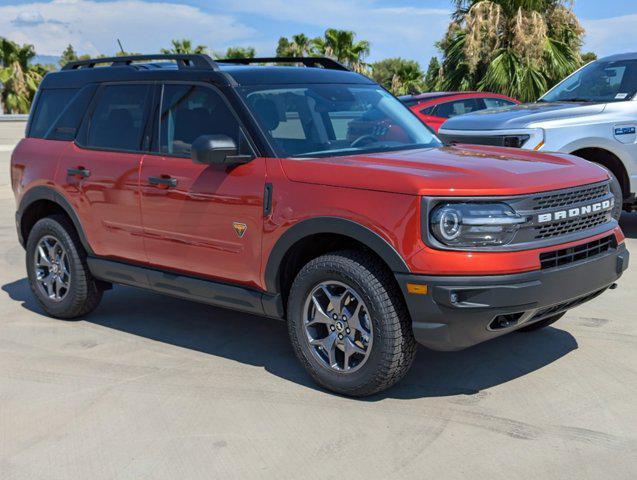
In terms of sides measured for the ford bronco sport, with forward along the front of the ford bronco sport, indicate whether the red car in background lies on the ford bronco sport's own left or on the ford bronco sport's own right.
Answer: on the ford bronco sport's own left

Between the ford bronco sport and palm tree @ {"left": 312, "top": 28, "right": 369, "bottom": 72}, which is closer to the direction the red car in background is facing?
the ford bronco sport

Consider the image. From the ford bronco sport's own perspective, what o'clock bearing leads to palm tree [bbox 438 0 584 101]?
The palm tree is roughly at 8 o'clock from the ford bronco sport.

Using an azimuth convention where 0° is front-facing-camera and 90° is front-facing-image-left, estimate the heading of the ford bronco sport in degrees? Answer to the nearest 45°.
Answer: approximately 315°

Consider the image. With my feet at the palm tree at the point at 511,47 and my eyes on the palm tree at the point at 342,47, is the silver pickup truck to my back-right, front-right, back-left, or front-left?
back-left

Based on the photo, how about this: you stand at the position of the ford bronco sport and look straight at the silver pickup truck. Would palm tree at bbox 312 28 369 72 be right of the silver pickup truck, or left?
left

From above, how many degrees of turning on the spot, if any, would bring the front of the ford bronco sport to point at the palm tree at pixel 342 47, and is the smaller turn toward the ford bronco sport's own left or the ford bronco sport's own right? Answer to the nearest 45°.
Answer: approximately 135° to the ford bronco sport's own left

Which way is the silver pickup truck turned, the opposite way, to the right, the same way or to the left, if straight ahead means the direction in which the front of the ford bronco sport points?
to the right

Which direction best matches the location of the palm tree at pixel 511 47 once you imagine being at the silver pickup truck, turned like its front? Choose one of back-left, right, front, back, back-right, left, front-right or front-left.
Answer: back-right

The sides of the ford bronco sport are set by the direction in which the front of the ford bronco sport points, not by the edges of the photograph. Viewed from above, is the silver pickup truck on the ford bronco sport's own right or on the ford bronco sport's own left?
on the ford bronco sport's own left
